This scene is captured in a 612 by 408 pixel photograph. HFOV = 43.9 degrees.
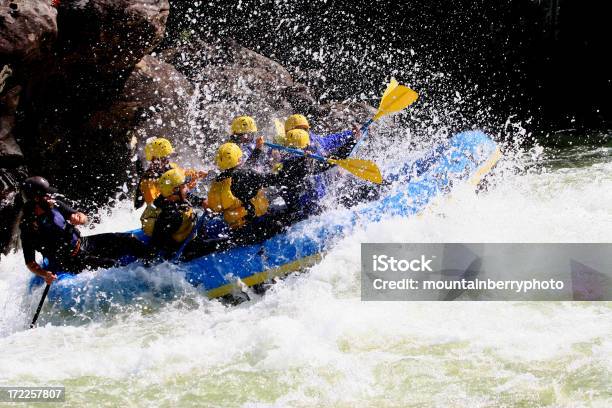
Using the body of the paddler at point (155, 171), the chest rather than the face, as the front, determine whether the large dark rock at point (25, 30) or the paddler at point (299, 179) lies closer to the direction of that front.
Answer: the paddler

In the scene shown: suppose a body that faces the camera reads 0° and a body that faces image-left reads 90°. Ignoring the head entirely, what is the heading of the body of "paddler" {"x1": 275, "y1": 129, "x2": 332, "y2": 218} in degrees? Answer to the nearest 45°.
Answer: approximately 270°

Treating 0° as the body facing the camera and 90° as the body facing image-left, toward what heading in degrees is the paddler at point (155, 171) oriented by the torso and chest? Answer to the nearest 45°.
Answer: approximately 270°
